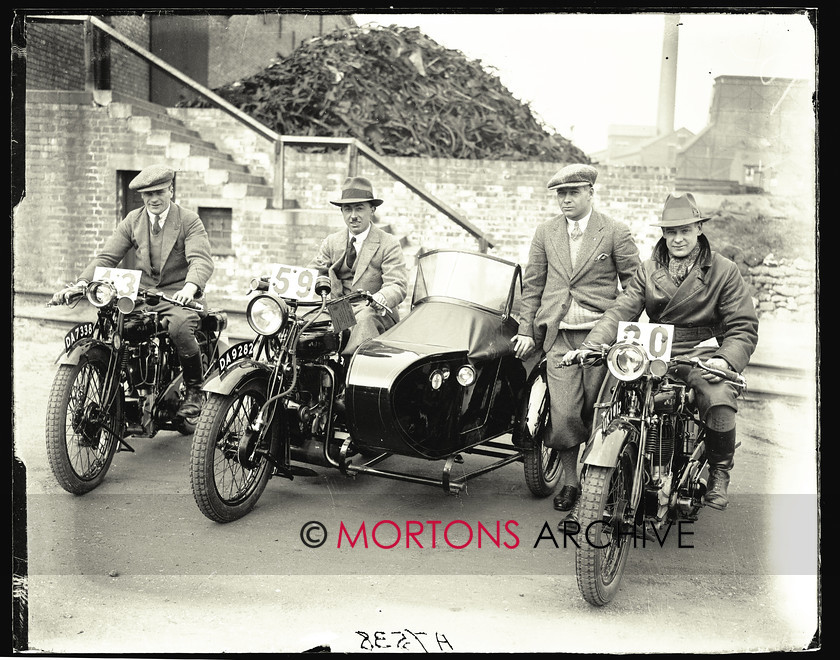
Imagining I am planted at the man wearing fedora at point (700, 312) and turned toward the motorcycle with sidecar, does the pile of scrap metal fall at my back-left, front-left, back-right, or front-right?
front-right

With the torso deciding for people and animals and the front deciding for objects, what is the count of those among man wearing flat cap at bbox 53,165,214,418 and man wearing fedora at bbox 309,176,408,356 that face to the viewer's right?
0

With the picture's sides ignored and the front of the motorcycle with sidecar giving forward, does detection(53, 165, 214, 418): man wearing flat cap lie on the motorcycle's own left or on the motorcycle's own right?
on the motorcycle's own right

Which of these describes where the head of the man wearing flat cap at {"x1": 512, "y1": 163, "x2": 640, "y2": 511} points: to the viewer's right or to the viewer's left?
to the viewer's left

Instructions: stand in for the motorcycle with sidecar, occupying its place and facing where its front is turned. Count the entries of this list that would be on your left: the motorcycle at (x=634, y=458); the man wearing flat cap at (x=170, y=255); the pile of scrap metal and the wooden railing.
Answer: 1

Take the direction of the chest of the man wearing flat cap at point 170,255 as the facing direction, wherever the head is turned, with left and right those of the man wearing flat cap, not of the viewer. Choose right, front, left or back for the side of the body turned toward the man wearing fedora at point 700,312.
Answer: left

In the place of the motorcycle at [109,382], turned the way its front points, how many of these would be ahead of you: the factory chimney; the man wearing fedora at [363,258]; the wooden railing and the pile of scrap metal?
0

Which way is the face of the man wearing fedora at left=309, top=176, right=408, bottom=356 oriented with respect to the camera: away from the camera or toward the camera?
toward the camera

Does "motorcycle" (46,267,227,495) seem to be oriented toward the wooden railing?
no

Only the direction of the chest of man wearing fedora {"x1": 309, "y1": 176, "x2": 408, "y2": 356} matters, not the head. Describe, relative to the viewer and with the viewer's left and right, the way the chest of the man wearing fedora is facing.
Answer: facing the viewer and to the left of the viewer

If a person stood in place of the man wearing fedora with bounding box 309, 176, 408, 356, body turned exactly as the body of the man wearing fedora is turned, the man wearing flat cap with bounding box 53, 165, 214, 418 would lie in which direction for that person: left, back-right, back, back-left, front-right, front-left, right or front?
front-right

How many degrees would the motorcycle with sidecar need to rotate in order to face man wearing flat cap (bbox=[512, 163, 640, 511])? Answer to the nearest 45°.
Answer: approximately 135° to its left

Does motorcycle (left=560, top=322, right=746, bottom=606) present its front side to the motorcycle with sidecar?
no

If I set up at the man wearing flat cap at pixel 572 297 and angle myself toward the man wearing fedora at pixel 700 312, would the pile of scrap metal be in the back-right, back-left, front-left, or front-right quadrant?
back-left

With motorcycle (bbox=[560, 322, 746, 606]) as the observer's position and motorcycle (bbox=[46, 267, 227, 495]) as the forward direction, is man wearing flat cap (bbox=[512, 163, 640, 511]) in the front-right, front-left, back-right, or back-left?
front-right

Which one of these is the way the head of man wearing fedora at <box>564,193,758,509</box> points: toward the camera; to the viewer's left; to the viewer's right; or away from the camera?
toward the camera

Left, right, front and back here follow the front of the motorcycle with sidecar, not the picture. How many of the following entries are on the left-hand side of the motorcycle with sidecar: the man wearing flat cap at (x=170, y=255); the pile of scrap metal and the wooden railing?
0

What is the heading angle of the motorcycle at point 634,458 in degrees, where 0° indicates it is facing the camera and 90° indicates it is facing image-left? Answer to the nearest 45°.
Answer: approximately 45°

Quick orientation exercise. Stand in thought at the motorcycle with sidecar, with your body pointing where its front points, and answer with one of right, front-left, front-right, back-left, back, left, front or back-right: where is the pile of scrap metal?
back-right
